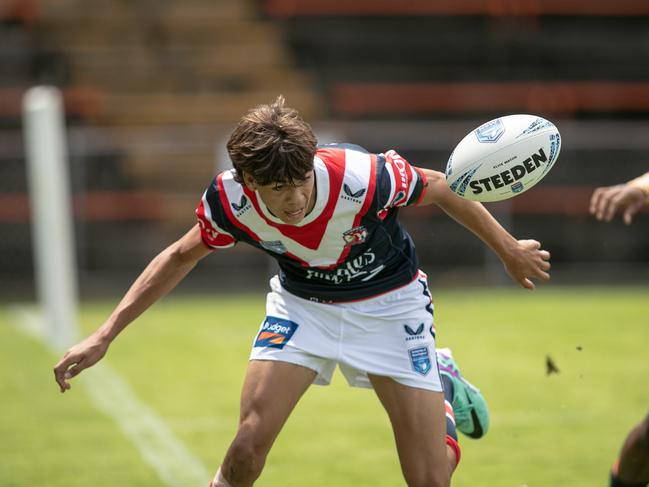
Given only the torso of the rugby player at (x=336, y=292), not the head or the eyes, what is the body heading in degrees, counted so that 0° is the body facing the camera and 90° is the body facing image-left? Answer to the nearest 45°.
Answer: approximately 0°

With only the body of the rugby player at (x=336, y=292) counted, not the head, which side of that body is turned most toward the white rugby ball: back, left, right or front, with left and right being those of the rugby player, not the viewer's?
left

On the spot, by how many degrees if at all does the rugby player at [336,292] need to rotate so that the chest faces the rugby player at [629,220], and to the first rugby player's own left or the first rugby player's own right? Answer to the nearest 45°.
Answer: approximately 90° to the first rugby player's own left
